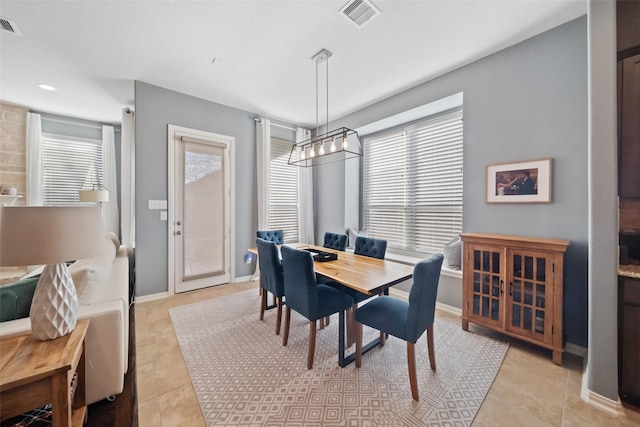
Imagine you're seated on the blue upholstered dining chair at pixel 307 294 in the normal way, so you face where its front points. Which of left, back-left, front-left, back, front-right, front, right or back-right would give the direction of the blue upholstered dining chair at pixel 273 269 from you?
left

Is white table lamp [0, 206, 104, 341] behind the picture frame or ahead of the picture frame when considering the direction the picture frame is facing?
ahead

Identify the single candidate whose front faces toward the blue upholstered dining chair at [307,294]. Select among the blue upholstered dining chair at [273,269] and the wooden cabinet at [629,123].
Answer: the wooden cabinet

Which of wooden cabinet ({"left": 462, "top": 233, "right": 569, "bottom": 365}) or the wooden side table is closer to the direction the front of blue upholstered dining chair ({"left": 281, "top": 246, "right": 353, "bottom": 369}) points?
the wooden cabinet

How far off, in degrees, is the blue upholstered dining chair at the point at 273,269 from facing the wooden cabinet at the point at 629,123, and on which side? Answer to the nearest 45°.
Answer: approximately 90° to its right

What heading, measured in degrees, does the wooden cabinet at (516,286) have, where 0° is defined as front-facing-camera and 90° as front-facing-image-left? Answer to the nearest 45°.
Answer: approximately 45°

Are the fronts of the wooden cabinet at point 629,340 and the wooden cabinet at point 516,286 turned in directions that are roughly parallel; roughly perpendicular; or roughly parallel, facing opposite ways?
roughly parallel

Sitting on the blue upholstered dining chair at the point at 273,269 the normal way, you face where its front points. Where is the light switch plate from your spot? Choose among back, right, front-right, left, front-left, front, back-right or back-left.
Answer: left

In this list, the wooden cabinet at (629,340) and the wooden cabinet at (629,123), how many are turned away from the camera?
0

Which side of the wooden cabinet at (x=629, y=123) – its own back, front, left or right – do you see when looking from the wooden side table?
front

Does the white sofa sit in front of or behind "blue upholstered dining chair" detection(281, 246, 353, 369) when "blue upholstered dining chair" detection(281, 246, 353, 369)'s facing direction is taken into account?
behind

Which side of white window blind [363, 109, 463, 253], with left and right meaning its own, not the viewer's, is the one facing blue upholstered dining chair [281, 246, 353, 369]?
front

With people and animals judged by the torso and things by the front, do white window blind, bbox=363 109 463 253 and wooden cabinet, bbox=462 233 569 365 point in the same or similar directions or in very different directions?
same or similar directions

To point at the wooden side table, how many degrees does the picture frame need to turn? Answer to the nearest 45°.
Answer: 0° — it already faces it

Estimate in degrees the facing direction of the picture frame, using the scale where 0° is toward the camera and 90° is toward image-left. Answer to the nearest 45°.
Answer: approximately 45°
